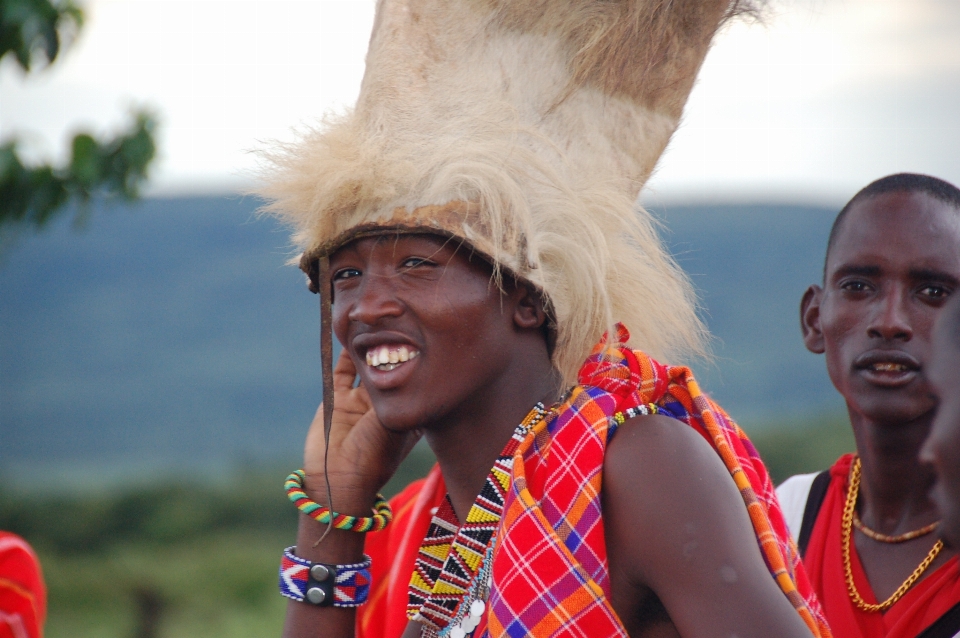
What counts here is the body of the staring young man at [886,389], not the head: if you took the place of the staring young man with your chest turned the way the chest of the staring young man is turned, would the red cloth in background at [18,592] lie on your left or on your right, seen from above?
on your right

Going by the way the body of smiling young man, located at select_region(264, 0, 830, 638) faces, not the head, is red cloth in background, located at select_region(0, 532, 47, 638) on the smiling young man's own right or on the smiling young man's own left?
on the smiling young man's own right

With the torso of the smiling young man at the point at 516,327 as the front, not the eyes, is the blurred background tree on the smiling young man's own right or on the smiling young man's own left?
on the smiling young man's own right

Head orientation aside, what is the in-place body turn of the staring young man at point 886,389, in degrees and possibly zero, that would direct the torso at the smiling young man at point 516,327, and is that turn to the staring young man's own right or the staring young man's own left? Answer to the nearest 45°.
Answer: approximately 45° to the staring young man's own right

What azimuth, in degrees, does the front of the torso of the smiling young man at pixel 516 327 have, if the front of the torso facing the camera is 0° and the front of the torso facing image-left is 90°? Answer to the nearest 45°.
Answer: approximately 45°

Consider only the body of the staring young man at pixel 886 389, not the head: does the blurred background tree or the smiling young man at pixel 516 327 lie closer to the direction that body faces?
the smiling young man

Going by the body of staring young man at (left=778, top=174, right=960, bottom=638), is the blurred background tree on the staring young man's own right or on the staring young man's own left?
on the staring young man's own right

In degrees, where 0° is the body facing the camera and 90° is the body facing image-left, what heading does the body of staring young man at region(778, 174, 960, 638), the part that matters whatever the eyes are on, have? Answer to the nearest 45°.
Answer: approximately 0°

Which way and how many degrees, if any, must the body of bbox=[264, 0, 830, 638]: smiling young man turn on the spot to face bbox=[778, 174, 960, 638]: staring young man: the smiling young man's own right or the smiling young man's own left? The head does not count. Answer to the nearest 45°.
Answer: approximately 180°
